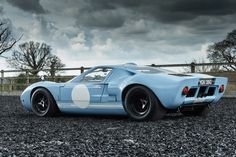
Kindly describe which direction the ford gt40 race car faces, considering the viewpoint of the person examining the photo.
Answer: facing away from the viewer and to the left of the viewer

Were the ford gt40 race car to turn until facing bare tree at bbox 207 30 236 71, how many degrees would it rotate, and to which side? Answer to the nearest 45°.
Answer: approximately 45° to its right
